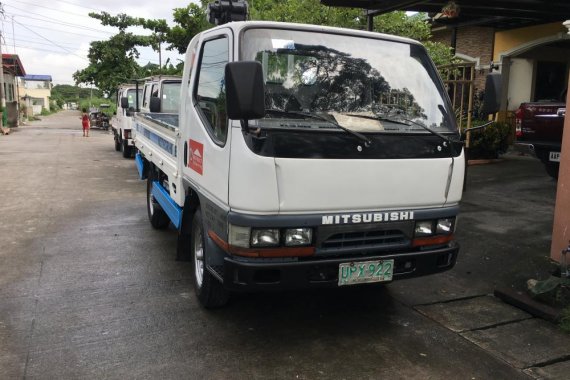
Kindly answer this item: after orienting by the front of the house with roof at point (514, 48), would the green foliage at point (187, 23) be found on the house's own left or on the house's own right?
on the house's own right

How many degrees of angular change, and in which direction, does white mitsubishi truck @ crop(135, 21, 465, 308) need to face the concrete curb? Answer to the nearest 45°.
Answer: approximately 45° to its left

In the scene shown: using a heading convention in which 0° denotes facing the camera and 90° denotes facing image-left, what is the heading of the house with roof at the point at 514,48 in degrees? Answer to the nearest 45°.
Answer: approximately 45°

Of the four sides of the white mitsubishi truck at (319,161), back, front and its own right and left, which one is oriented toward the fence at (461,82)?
left

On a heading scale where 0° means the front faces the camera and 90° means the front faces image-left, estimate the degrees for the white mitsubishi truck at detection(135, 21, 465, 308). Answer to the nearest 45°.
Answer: approximately 315°

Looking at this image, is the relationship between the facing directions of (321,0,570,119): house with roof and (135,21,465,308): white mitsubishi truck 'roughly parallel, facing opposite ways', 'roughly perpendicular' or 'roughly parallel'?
roughly perpendicular

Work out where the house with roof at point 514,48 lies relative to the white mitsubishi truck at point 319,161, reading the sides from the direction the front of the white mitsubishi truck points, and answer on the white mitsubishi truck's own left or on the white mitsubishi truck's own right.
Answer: on the white mitsubishi truck's own left
